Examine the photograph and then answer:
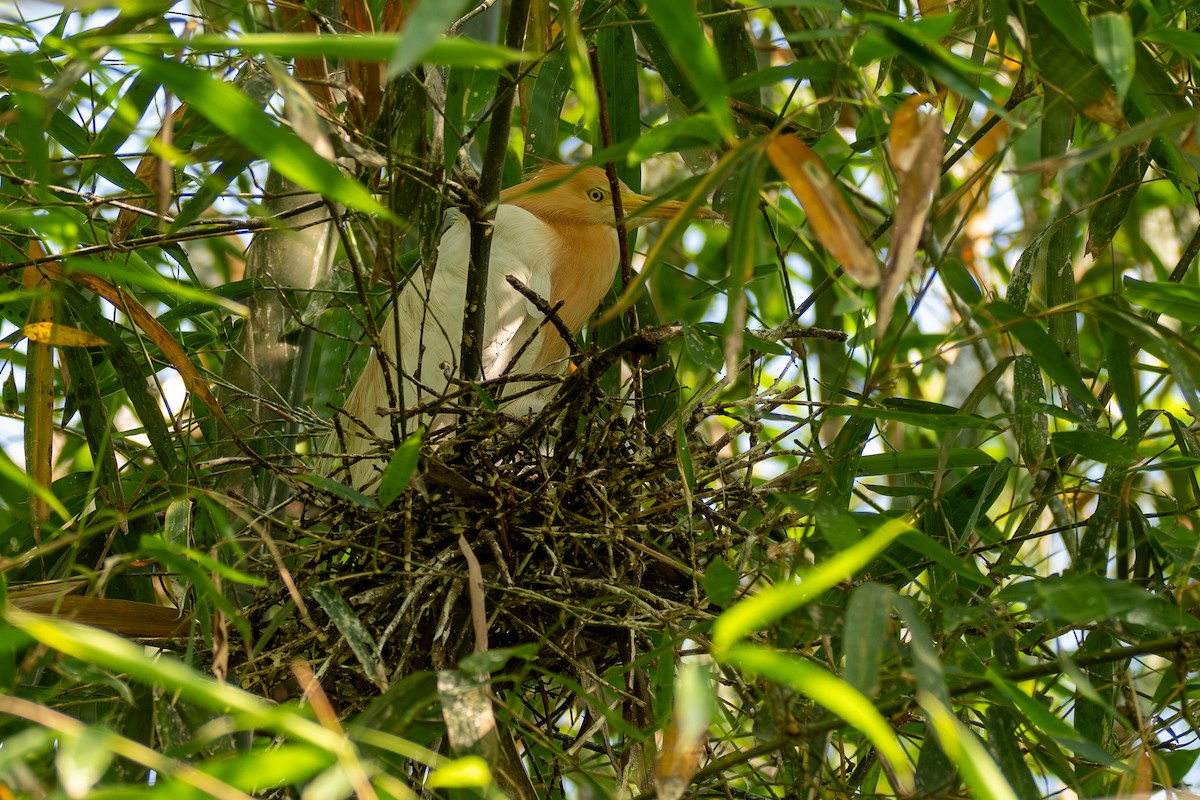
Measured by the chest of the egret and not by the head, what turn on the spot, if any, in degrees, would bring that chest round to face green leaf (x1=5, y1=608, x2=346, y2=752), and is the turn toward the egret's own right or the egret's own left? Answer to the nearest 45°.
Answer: approximately 90° to the egret's own right

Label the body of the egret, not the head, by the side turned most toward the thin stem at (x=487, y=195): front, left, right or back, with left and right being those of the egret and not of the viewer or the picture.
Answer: right

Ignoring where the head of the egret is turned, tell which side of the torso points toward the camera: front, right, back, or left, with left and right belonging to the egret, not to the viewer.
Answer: right

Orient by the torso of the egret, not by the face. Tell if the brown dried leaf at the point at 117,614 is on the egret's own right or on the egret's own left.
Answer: on the egret's own right
